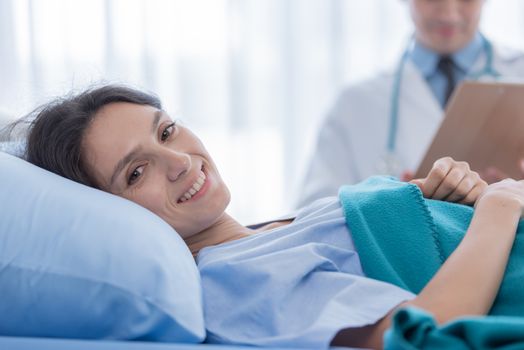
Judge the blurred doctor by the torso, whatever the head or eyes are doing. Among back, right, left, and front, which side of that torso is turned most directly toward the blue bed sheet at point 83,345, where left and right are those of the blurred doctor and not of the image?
front

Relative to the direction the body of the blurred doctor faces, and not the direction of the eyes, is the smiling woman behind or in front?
in front

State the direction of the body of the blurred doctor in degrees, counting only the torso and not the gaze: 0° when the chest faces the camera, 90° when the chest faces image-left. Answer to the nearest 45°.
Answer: approximately 0°

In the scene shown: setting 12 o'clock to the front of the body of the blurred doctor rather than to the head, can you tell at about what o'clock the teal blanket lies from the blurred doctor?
The teal blanket is roughly at 12 o'clock from the blurred doctor.
